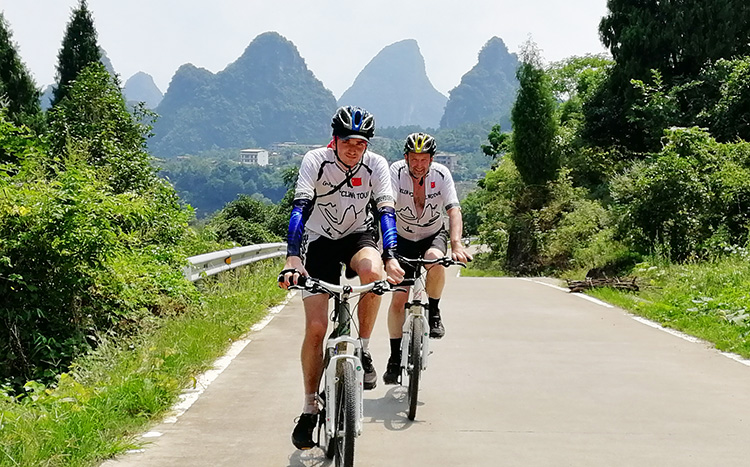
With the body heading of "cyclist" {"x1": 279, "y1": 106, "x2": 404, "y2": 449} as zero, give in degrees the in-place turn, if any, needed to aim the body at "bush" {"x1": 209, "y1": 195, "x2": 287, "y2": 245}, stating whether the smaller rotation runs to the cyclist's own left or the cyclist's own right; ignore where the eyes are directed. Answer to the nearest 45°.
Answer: approximately 180°

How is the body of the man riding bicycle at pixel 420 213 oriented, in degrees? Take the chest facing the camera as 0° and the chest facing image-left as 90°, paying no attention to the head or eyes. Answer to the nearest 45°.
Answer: approximately 0°

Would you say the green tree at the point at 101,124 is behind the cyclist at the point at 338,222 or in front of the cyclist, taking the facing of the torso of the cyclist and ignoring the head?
behind

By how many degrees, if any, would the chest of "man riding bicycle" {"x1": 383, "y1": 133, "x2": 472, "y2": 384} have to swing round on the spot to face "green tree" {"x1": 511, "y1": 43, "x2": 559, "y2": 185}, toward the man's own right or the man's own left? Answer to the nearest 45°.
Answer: approximately 180°

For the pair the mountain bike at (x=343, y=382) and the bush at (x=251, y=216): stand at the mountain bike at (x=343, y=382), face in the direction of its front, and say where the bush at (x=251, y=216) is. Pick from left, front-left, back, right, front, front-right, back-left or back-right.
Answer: back

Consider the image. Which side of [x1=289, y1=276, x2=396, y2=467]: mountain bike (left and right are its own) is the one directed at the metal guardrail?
back
